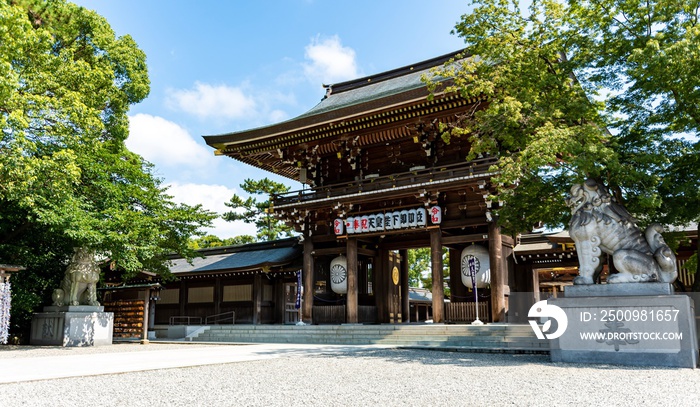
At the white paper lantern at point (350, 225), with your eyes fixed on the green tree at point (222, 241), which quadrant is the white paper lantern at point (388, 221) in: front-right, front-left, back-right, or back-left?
back-right

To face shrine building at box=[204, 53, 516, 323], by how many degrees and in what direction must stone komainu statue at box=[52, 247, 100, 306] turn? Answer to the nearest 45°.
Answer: approximately 45° to its left

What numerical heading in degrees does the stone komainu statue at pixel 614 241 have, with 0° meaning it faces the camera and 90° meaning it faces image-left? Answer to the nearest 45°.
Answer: approximately 90°

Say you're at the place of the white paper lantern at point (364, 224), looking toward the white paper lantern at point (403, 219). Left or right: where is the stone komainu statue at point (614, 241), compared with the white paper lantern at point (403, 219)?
right

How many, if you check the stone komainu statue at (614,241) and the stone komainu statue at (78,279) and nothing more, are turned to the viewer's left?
1

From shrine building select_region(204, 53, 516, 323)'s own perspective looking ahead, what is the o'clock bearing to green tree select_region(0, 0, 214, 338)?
The green tree is roughly at 1 o'clock from the shrine building.

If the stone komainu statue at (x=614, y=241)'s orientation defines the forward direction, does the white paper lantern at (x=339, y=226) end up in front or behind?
in front

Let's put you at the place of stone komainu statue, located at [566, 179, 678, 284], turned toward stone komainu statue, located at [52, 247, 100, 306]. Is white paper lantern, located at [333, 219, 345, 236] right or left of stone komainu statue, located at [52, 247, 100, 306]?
right

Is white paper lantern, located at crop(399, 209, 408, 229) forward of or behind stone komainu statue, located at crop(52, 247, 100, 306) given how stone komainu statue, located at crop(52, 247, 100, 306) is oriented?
forward

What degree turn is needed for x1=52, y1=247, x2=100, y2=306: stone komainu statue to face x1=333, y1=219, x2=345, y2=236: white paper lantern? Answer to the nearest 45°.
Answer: approximately 45° to its left

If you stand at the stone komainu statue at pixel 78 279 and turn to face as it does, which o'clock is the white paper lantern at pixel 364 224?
The white paper lantern is roughly at 11 o'clock from the stone komainu statue.

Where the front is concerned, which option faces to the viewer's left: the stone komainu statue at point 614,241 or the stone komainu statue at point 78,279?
the stone komainu statue at point 614,241

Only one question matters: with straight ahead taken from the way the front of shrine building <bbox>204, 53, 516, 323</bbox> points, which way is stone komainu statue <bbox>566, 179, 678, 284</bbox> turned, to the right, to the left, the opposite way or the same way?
to the right
